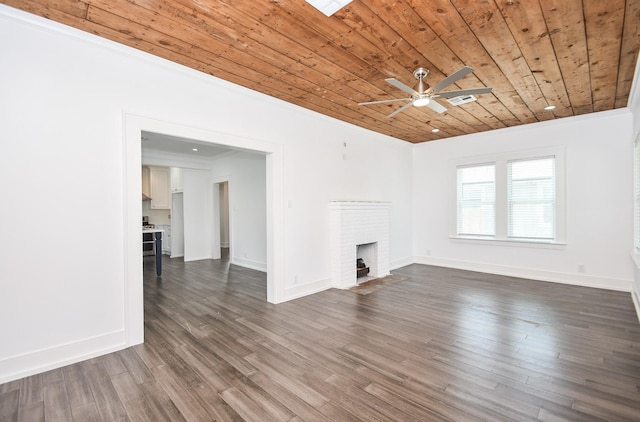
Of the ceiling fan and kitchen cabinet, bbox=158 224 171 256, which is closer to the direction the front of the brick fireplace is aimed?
the ceiling fan

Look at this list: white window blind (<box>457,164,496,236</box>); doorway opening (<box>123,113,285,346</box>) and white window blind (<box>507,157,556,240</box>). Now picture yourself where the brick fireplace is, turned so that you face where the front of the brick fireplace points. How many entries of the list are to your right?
1

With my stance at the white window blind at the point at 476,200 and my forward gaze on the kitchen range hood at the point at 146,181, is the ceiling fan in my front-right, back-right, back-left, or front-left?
front-left

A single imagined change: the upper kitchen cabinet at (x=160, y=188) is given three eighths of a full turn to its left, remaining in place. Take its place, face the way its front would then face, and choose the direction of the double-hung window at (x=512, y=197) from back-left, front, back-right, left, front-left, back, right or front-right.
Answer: right

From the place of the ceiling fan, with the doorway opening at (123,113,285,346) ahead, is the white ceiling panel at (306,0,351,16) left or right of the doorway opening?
left

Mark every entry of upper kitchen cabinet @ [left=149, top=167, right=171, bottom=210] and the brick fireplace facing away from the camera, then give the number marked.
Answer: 0

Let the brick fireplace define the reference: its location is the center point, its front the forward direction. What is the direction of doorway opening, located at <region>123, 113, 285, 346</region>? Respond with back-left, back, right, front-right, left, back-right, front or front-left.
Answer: right

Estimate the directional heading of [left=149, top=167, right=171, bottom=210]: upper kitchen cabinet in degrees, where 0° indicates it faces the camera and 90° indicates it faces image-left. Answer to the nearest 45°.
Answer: approximately 0°

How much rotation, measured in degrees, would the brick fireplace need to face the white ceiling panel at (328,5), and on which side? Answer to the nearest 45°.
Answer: approximately 45° to its right

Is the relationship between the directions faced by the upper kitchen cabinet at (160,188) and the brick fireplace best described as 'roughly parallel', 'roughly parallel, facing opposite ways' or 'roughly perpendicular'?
roughly parallel

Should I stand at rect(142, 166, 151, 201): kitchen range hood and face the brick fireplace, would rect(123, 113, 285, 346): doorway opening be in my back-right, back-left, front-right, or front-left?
front-right

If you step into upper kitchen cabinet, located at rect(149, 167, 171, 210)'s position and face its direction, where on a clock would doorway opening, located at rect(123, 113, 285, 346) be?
The doorway opening is roughly at 12 o'clock from the upper kitchen cabinet.

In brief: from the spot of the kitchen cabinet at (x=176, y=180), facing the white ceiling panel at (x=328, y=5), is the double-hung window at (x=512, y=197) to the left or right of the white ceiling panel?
left
